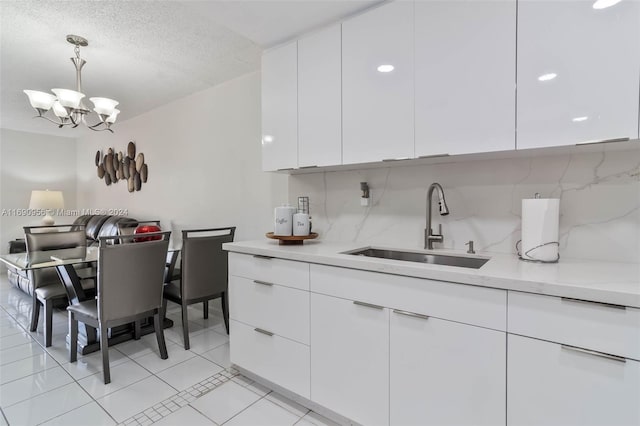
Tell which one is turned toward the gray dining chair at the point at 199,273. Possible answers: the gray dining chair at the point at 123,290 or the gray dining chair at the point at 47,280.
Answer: the gray dining chair at the point at 47,280

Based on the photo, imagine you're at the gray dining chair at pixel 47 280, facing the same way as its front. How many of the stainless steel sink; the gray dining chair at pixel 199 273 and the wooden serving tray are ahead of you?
3

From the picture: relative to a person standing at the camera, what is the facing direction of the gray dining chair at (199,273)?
facing away from the viewer and to the left of the viewer

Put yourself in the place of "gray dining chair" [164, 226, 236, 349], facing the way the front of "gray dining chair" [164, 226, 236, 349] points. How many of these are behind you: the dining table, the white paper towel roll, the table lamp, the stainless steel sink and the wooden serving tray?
3

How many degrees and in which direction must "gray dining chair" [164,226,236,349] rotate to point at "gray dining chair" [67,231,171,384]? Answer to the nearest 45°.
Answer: approximately 90° to its left

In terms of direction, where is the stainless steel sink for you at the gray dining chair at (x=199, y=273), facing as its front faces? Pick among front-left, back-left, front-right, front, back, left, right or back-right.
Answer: back

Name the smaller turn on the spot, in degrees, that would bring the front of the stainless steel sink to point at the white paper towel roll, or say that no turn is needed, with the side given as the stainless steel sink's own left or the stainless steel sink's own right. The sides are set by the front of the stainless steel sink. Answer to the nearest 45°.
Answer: approximately 90° to the stainless steel sink's own left

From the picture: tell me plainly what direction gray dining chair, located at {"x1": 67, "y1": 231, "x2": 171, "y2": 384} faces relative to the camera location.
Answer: facing away from the viewer and to the left of the viewer

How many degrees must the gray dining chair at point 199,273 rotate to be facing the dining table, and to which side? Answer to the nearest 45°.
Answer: approximately 45° to its left
